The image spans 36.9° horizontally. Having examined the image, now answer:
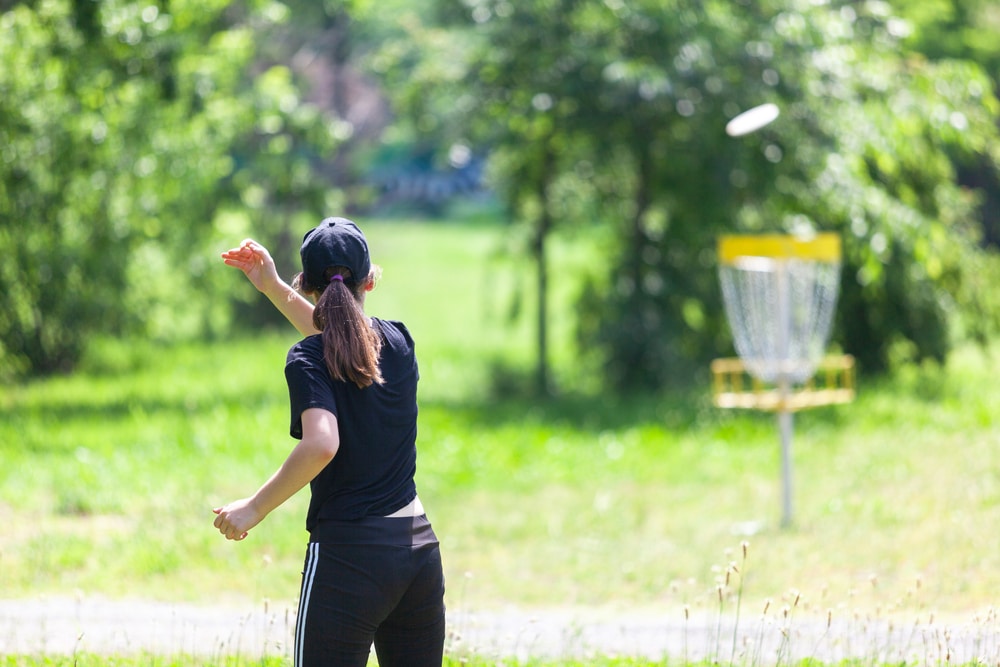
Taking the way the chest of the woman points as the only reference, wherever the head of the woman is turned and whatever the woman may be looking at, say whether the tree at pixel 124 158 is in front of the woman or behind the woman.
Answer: in front

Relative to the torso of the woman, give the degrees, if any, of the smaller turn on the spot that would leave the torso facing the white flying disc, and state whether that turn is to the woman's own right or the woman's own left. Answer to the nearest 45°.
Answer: approximately 90° to the woman's own right

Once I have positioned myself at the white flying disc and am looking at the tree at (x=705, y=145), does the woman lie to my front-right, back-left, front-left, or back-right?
back-left

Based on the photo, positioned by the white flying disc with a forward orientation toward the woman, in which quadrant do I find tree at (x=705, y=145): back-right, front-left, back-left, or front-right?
back-right

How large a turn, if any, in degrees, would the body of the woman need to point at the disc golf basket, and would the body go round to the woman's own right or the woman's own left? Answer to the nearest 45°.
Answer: approximately 90° to the woman's own right

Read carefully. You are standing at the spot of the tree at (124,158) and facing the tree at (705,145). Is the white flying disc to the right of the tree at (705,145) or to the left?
right

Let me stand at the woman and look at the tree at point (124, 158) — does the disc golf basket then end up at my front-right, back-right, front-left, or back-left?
front-right

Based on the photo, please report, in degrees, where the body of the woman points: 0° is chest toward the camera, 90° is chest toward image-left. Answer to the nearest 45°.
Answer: approximately 135°

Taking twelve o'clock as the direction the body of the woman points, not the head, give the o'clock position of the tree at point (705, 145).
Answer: The tree is roughly at 2 o'clock from the woman.
